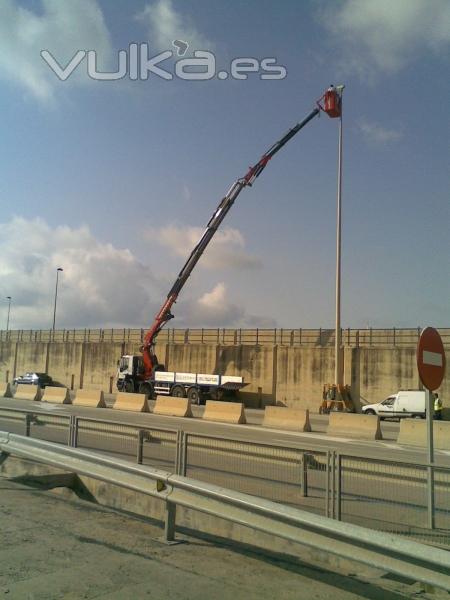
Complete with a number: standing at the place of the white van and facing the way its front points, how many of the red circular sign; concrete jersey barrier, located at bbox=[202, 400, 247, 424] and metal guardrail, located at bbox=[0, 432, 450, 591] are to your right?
0

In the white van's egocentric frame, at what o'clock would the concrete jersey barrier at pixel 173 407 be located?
The concrete jersey barrier is roughly at 11 o'clock from the white van.

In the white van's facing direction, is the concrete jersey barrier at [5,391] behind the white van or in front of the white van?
in front

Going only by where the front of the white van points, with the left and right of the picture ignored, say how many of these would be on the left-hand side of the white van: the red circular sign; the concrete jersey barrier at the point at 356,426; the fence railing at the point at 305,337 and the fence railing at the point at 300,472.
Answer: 3

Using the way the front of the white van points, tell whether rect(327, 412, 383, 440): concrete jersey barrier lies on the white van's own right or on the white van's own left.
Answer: on the white van's own left

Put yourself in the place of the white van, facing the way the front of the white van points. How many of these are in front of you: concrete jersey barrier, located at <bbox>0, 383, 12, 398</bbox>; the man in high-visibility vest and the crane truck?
2

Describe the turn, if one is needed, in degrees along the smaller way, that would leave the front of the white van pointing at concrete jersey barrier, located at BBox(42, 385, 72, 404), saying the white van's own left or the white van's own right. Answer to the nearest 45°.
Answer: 0° — it already faces it

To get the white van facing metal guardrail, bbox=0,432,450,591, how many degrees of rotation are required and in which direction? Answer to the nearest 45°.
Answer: approximately 90° to its left

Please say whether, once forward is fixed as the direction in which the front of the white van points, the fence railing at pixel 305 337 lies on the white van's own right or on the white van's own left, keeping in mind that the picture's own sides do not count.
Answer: on the white van's own right

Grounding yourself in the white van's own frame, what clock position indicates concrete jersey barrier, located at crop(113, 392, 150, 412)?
The concrete jersey barrier is roughly at 11 o'clock from the white van.

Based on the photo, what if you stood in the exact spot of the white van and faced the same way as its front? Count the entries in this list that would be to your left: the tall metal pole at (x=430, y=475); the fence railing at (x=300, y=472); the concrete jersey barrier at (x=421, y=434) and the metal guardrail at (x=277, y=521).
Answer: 4

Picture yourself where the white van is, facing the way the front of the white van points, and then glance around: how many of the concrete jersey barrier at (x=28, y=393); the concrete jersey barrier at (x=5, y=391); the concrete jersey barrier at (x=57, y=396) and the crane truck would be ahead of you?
4

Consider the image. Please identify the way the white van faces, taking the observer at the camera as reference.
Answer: facing to the left of the viewer

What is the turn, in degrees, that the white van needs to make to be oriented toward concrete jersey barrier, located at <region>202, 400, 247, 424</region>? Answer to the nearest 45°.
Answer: approximately 45° to its left

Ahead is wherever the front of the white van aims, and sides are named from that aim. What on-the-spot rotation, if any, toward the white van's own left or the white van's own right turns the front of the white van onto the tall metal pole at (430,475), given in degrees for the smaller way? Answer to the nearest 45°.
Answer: approximately 90° to the white van's own left

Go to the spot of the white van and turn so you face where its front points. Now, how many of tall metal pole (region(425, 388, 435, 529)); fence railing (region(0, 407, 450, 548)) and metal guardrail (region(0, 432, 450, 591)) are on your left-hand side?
3

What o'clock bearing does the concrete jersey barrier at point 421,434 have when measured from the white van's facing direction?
The concrete jersey barrier is roughly at 9 o'clock from the white van.

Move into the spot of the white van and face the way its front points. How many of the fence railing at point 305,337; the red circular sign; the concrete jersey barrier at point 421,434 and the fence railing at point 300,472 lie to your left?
3

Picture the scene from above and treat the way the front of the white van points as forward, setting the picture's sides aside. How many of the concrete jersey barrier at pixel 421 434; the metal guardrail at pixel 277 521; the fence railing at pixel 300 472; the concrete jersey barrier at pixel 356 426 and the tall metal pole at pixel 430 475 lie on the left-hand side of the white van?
5

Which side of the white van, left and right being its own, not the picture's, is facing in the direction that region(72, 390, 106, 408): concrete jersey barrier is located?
front

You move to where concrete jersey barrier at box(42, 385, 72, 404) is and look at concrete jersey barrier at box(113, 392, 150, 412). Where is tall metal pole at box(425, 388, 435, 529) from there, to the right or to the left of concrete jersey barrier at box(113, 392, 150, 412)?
right
